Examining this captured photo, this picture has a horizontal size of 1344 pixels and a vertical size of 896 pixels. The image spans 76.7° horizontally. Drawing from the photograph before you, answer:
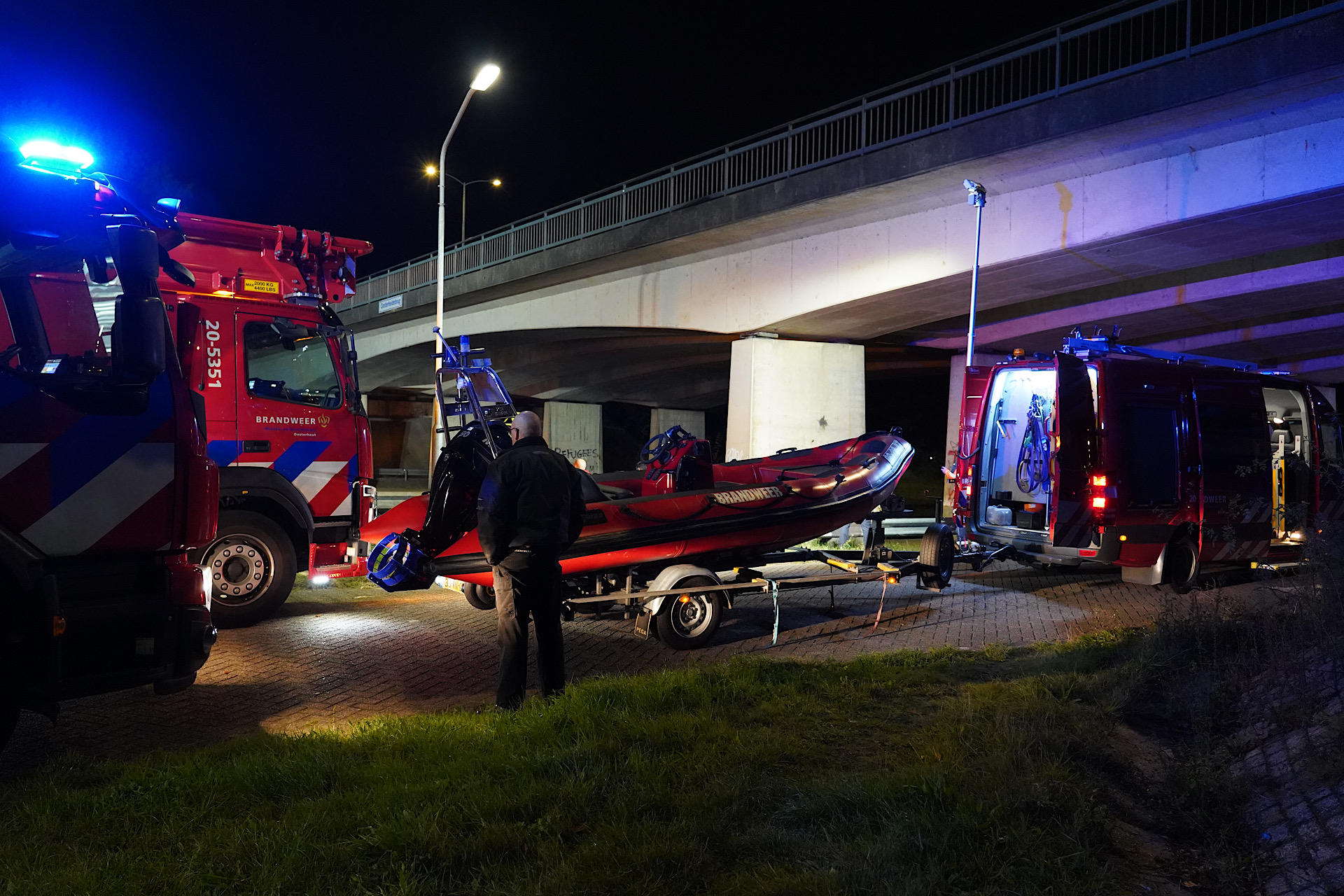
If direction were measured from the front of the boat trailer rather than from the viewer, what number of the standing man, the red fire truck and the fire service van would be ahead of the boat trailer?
1

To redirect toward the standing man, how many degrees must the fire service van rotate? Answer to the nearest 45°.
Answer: approximately 180°

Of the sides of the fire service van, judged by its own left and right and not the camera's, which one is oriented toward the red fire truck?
back

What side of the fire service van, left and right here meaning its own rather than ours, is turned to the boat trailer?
back

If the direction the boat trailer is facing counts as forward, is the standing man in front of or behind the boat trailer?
behind

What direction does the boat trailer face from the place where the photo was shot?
facing away from the viewer and to the right of the viewer

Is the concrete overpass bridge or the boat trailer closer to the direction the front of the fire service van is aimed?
the concrete overpass bridge

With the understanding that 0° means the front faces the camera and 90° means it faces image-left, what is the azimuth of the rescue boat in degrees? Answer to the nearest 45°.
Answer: approximately 225°

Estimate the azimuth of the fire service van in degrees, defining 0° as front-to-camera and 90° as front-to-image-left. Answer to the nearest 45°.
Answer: approximately 225°

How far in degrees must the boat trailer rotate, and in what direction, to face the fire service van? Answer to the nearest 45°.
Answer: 0° — it already faces it

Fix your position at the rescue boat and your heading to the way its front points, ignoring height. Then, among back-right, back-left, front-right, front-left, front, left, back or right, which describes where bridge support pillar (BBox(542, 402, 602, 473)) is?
front-left

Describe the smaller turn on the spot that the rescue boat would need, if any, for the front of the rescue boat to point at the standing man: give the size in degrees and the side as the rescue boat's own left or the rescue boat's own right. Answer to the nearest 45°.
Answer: approximately 135° to the rescue boat's own right

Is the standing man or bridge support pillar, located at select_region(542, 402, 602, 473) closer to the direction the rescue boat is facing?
the bridge support pillar

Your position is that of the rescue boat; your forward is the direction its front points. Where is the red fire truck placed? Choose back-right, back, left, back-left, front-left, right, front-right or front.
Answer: back
